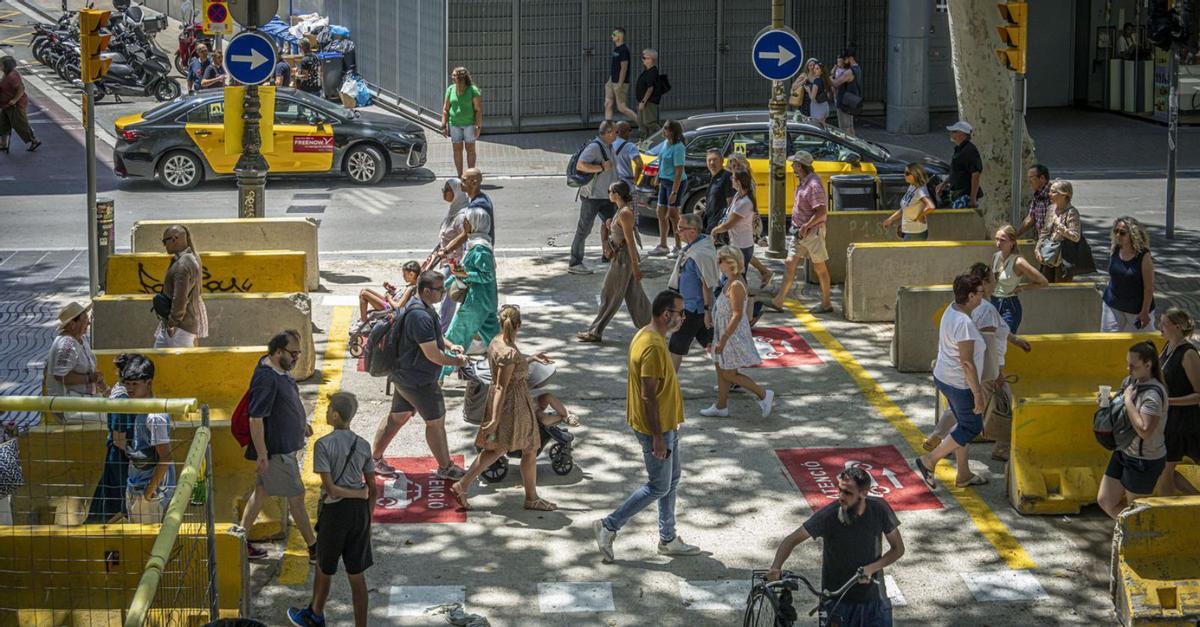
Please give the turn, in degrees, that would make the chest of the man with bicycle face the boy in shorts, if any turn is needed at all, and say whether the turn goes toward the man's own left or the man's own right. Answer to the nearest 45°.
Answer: approximately 45° to the man's own right

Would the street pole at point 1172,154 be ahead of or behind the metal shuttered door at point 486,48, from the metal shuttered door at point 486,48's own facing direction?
ahead

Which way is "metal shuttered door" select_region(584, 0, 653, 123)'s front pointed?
toward the camera

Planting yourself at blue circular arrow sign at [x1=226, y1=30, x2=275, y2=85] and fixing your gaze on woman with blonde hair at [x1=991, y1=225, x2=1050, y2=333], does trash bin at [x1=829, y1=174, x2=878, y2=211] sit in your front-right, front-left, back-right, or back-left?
front-left

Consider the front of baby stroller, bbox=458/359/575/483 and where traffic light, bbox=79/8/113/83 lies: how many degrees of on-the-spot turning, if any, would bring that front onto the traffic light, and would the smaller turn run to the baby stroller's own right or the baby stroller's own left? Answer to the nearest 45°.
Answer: approximately 135° to the baby stroller's own left

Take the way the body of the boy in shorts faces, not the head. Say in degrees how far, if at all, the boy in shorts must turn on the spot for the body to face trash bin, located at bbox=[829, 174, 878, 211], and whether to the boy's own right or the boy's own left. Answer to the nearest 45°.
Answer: approximately 90° to the boy's own right

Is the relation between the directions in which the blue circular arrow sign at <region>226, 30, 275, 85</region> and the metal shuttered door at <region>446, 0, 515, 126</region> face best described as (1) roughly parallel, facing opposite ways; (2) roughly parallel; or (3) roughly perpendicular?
roughly parallel

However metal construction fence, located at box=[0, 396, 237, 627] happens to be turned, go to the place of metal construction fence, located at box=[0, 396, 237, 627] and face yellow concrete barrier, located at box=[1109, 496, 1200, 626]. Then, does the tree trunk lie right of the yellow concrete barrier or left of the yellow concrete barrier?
left

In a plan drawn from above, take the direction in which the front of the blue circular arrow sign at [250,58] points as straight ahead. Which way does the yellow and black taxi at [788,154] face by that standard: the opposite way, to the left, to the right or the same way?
to the left

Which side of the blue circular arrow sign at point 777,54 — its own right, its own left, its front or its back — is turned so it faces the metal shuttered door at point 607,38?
back

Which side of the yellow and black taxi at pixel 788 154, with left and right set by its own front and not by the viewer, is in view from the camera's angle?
right

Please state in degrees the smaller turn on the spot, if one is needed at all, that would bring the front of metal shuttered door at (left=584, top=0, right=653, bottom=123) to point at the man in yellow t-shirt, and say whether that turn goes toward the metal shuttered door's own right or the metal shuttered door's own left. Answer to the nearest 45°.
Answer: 0° — it already faces them

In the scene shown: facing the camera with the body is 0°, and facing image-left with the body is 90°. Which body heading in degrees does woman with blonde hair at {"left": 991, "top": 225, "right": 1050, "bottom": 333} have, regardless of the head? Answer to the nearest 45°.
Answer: approximately 45°

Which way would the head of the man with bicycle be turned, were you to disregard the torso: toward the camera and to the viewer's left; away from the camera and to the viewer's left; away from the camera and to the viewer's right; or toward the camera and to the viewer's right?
toward the camera and to the viewer's left

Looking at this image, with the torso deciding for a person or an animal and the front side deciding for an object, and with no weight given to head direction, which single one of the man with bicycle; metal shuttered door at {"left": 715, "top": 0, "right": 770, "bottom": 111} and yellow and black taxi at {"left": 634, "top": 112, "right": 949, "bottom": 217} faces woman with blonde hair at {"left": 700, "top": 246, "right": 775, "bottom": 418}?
the metal shuttered door
